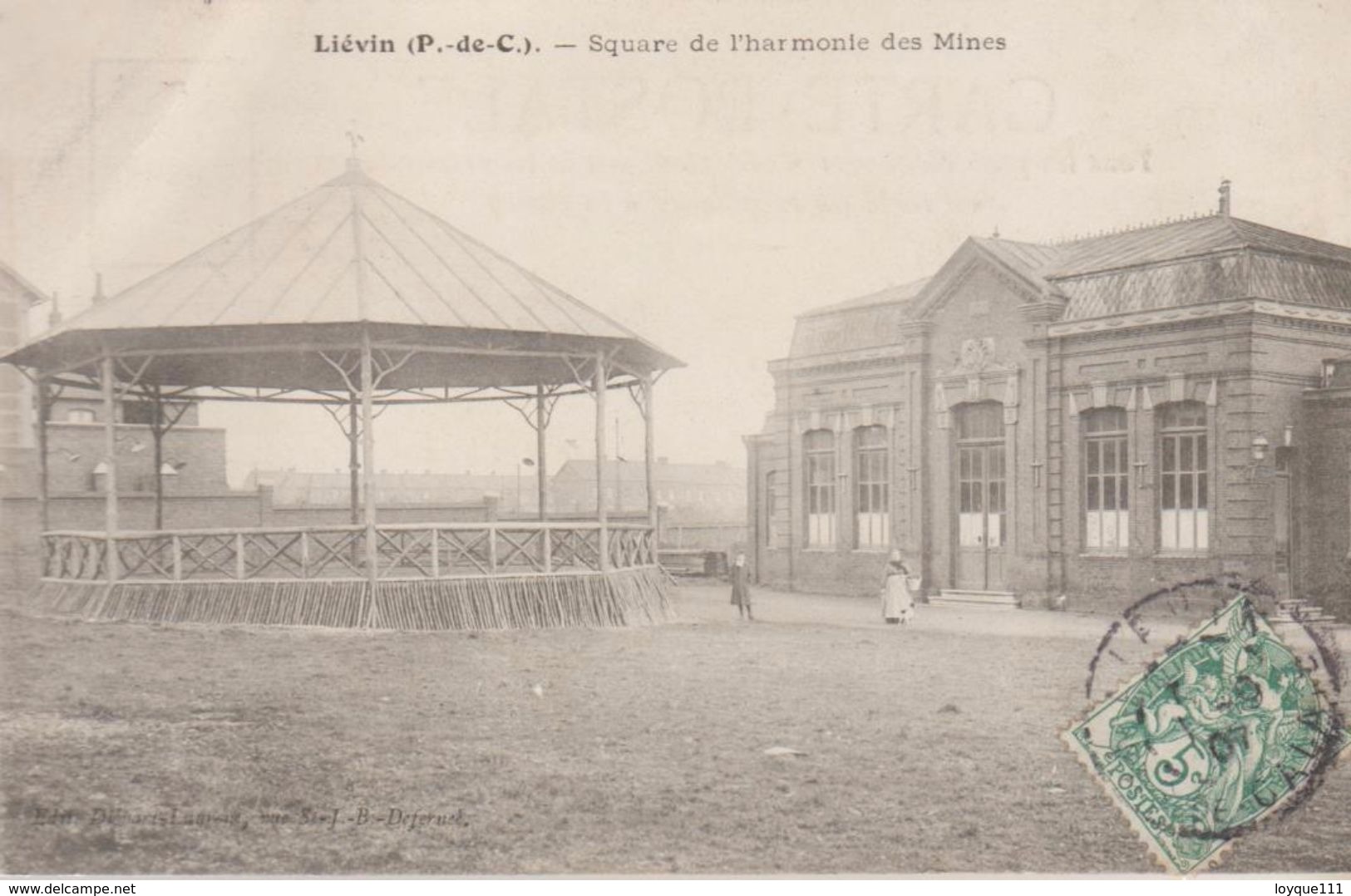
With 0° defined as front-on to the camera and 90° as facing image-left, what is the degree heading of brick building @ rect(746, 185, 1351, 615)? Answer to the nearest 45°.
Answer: approximately 45°

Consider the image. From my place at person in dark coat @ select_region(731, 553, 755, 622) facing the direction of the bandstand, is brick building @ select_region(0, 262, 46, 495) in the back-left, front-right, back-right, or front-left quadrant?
front-right

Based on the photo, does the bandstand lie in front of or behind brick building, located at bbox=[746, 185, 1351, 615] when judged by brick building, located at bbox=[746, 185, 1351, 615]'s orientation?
in front
